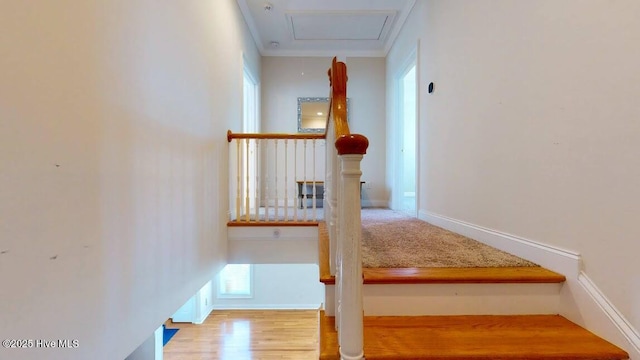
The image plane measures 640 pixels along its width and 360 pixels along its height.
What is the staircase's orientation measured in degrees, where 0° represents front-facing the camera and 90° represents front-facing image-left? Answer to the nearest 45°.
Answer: approximately 0°

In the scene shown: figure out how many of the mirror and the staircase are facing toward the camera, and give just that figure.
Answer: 2

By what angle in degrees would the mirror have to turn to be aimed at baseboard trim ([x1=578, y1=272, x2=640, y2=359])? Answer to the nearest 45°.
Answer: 0° — it already faces it

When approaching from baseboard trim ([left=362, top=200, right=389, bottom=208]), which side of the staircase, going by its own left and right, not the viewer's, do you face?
back

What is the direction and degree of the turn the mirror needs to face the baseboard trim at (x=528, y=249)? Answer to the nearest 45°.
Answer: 0° — it already faces it
